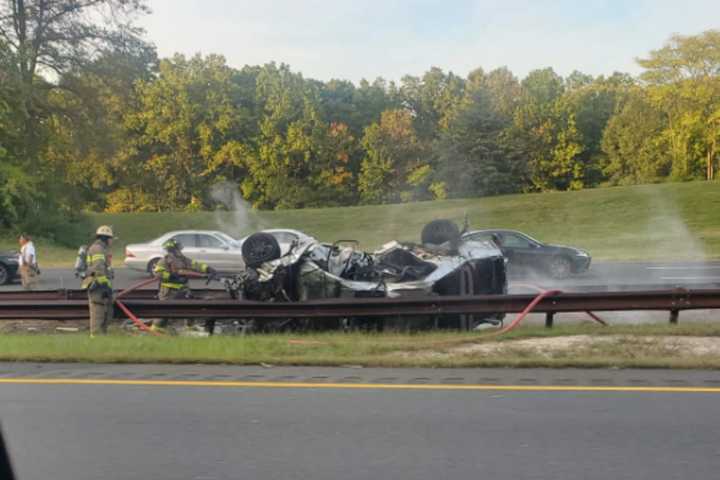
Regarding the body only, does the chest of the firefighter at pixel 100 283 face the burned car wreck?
yes

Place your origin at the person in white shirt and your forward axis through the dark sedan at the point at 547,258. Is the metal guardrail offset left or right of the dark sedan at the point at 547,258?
right

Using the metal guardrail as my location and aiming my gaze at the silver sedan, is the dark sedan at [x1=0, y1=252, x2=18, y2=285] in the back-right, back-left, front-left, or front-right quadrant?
front-left

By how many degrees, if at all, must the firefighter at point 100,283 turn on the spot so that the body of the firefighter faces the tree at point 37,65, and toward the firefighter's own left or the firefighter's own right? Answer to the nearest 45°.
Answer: approximately 90° to the firefighter's own left

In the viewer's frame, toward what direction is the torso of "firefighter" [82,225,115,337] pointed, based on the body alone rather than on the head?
to the viewer's right

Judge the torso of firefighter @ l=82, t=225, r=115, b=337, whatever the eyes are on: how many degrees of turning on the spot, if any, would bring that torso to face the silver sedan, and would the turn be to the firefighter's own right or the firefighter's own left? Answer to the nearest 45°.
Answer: approximately 90° to the firefighter's own left

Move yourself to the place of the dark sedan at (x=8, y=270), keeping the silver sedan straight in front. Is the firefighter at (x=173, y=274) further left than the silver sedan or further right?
right

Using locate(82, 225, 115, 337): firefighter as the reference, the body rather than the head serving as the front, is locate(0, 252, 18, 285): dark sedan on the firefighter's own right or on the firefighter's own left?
on the firefighter's own left
